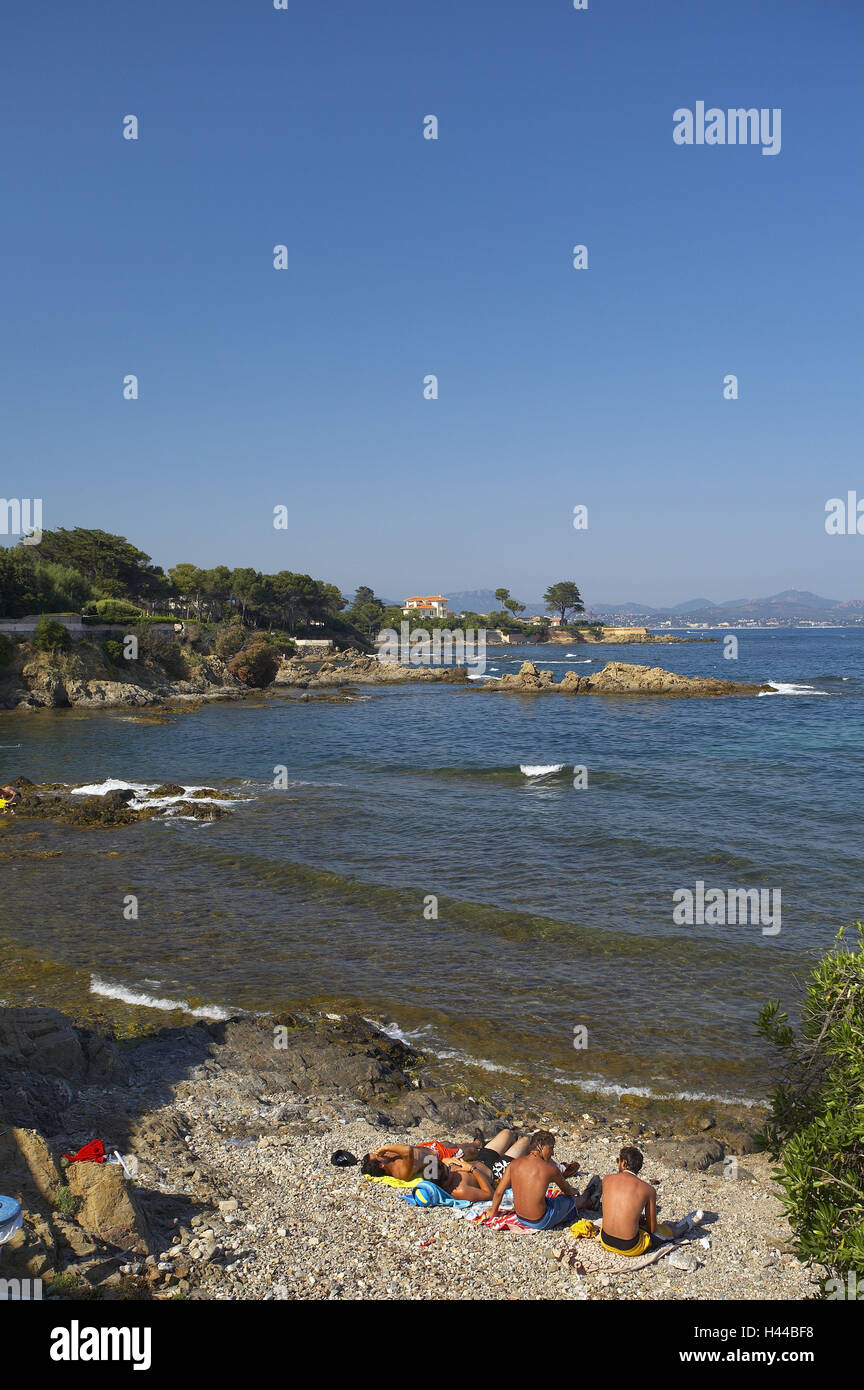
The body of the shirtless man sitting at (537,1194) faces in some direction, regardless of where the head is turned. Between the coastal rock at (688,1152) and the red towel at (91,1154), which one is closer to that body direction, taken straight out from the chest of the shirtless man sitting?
the coastal rock

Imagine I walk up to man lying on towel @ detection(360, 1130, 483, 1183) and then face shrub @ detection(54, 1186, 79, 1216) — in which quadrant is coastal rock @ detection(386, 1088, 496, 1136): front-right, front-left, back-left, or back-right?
back-right

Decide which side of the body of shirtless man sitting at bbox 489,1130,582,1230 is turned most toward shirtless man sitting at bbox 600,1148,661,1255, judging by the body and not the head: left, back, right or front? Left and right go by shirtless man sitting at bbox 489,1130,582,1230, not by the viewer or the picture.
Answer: right

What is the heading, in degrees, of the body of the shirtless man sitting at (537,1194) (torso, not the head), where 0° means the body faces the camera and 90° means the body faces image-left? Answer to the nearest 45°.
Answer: approximately 225°

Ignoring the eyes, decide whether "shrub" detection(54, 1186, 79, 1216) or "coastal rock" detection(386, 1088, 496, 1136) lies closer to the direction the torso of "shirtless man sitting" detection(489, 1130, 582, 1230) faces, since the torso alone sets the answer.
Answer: the coastal rock
